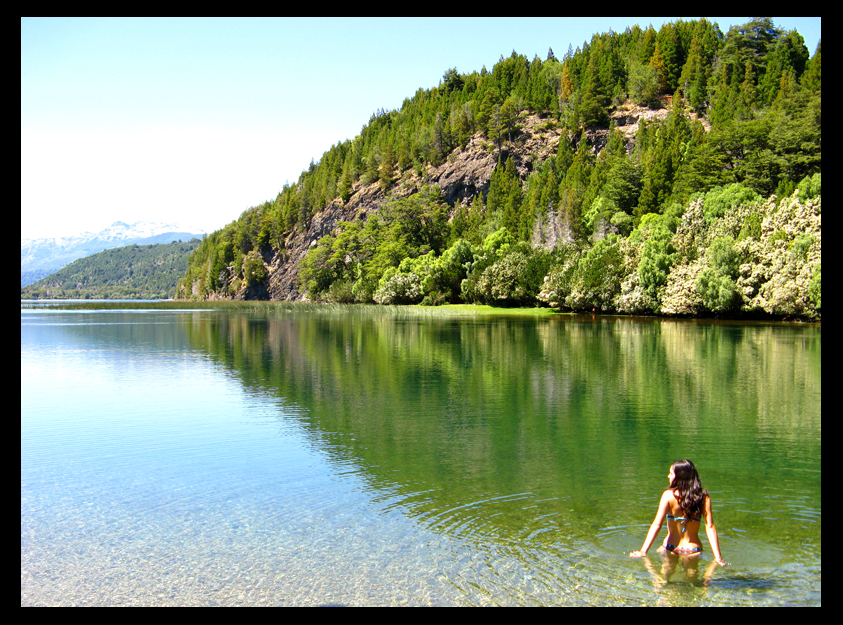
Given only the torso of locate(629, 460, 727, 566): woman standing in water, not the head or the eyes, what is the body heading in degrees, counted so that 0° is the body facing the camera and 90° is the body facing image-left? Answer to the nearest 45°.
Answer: approximately 180°
